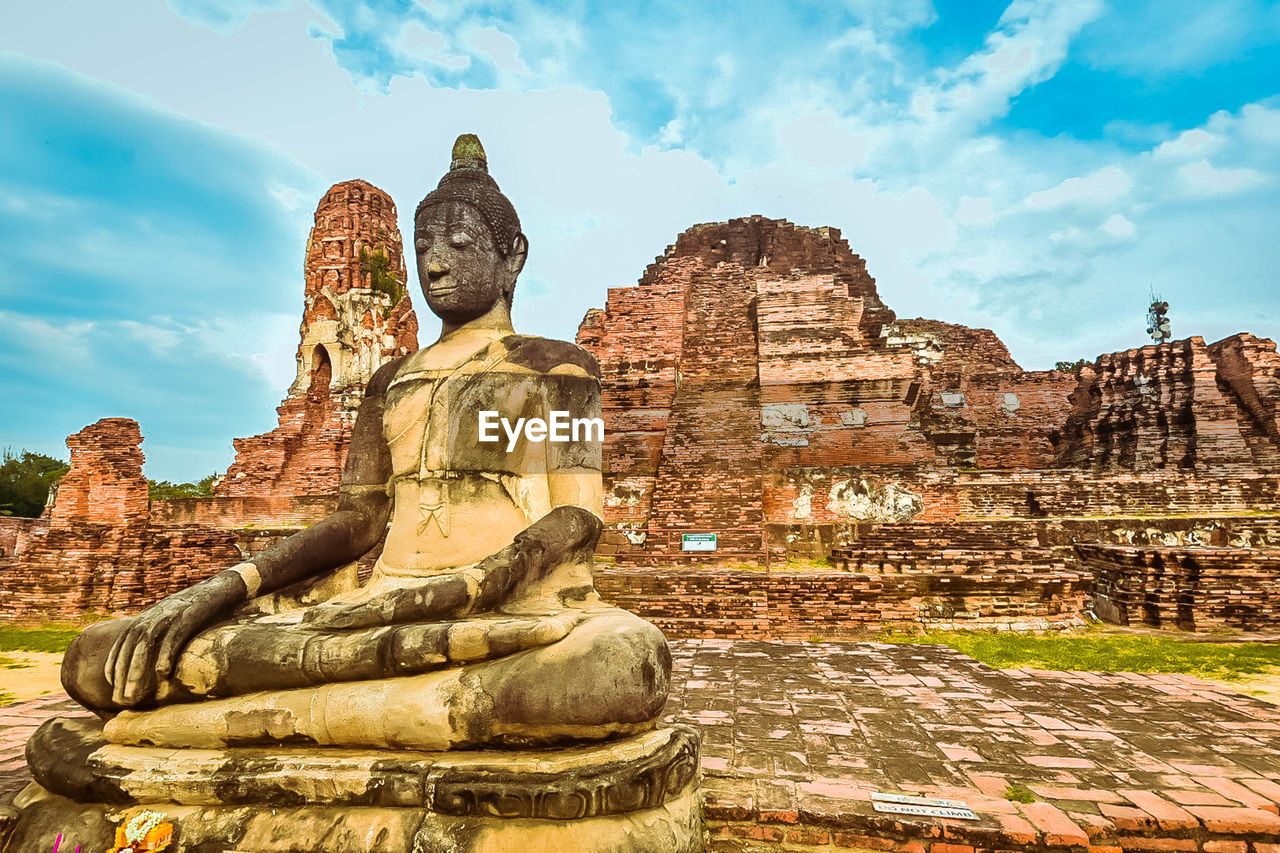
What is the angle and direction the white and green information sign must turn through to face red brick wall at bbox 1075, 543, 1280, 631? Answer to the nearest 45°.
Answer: approximately 90° to its left

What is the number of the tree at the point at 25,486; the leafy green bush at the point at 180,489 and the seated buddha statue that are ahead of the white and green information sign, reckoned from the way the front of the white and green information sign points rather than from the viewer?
1

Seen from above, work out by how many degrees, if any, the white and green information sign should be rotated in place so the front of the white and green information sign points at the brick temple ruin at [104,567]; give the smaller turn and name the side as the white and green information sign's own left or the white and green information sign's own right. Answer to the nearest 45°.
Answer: approximately 90° to the white and green information sign's own right

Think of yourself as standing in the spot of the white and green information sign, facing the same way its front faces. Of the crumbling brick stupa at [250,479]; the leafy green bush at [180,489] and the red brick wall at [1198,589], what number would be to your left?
1

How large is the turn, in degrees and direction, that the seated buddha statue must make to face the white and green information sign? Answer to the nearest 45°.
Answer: approximately 180°

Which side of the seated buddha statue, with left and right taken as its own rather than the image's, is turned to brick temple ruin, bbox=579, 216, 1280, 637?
back

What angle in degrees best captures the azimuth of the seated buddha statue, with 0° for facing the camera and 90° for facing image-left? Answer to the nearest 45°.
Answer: approximately 45°

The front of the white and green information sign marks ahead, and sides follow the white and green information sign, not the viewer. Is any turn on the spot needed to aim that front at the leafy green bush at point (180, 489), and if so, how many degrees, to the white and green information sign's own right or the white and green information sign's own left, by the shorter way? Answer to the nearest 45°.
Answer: approximately 135° to the white and green information sign's own right

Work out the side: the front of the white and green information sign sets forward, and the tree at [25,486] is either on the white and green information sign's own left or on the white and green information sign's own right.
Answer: on the white and green information sign's own right

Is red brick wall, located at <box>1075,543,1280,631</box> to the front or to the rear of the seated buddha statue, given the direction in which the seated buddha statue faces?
to the rear

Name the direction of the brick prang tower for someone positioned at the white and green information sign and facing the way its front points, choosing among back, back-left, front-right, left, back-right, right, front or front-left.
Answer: back-right

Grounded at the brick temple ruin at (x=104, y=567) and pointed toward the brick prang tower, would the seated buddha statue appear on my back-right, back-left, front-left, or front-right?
back-right

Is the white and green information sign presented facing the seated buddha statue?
yes
